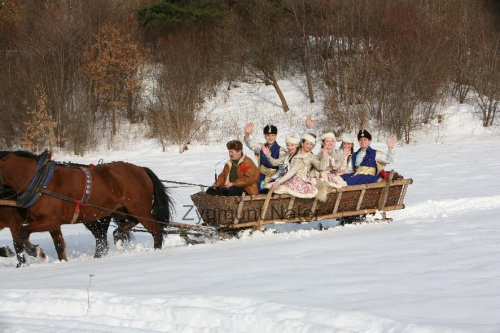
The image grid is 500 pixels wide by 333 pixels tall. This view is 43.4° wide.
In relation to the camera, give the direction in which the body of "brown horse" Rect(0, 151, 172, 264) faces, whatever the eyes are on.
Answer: to the viewer's left

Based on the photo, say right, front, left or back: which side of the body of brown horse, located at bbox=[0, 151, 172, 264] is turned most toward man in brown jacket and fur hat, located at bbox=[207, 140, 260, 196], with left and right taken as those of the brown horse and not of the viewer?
back

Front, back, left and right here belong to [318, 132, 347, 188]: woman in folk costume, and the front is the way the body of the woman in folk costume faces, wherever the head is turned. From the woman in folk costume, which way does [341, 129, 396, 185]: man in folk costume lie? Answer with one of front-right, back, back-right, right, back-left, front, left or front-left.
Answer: back-left

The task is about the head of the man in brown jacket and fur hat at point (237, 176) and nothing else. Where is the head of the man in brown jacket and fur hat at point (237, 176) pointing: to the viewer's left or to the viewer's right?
to the viewer's left

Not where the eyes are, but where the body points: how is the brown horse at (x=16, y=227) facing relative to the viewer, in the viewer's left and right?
facing to the left of the viewer

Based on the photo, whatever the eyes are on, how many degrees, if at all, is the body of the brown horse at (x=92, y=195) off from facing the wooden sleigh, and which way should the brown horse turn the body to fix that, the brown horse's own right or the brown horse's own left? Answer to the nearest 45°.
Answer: approximately 180°

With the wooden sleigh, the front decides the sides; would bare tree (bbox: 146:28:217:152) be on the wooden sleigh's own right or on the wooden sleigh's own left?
on the wooden sleigh's own right

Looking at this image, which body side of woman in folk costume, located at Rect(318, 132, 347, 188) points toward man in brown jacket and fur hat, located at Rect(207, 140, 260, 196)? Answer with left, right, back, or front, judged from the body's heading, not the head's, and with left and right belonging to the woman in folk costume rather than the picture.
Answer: right

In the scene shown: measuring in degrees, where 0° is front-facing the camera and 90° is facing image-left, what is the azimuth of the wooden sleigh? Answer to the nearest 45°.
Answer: approximately 90°

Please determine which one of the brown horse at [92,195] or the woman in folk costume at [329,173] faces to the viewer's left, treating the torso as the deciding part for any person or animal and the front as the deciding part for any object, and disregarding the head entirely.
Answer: the brown horse

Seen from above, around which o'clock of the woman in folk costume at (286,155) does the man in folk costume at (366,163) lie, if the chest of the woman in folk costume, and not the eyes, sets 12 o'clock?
The man in folk costume is roughly at 8 o'clock from the woman in folk costume.

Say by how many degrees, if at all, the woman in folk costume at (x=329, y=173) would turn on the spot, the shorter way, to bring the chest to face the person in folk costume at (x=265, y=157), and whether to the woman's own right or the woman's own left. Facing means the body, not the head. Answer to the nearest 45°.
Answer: approximately 90° to the woman's own right
